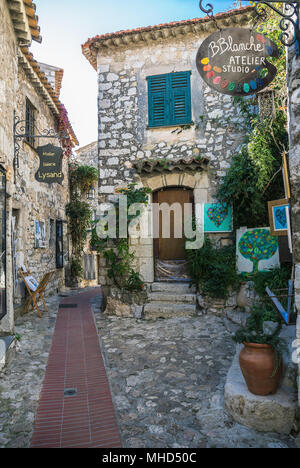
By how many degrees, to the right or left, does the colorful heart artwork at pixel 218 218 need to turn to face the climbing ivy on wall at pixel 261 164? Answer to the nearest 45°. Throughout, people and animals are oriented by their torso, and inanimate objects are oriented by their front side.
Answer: approximately 45° to its left

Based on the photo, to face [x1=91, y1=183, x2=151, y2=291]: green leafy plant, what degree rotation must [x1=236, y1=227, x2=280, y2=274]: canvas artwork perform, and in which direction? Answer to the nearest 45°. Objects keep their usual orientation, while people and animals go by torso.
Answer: approximately 90° to its right

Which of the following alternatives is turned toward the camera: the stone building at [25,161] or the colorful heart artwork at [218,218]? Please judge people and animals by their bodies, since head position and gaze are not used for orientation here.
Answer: the colorful heart artwork

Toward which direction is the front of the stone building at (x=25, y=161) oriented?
to the viewer's right

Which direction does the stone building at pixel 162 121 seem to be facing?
toward the camera

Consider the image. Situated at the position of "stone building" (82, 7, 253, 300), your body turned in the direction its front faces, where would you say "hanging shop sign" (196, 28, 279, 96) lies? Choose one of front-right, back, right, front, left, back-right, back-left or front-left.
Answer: front

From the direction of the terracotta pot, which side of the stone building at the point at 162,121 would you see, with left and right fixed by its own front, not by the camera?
front

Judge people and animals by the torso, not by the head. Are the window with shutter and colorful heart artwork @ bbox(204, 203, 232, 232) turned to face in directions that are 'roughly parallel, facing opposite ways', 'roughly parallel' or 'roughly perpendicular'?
roughly parallel

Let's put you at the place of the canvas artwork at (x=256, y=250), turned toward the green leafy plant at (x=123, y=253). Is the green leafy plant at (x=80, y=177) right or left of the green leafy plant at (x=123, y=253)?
right

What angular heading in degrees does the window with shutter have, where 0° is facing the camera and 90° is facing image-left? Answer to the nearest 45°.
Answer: approximately 0°

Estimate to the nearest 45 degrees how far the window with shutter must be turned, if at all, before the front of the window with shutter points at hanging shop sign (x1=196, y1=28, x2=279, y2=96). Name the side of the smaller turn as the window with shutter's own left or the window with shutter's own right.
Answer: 0° — it already faces it

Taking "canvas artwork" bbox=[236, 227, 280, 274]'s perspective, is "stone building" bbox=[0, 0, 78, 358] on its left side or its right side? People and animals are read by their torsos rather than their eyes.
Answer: on its right

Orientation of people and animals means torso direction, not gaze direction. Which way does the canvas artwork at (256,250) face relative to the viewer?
toward the camera
